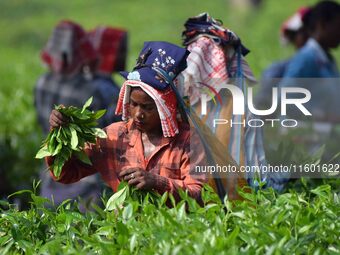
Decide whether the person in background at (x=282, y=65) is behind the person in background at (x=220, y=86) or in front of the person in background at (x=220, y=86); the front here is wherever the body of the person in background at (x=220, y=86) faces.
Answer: in front

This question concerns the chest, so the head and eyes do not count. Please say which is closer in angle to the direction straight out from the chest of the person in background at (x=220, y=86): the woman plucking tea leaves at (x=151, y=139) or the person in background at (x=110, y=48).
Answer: the person in background

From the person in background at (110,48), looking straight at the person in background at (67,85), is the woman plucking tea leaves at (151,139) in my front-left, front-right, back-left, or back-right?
front-left

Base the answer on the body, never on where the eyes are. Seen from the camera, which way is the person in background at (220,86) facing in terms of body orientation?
away from the camera

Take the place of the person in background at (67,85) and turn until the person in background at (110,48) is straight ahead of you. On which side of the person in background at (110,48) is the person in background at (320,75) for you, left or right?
right
